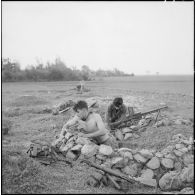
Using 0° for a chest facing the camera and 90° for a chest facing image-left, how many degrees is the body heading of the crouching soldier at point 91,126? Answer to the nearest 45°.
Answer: approximately 45°

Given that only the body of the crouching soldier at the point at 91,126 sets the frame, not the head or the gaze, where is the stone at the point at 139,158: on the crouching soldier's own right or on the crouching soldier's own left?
on the crouching soldier's own left

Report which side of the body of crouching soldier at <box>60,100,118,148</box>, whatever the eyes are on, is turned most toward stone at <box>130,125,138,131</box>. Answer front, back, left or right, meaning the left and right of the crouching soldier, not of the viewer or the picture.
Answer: back

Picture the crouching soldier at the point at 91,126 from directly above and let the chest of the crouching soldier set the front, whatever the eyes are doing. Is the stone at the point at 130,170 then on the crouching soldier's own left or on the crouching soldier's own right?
on the crouching soldier's own left

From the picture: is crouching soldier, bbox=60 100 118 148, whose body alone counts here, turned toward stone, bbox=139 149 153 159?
no

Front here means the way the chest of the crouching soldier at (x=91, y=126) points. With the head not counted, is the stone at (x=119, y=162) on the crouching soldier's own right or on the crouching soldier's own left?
on the crouching soldier's own left

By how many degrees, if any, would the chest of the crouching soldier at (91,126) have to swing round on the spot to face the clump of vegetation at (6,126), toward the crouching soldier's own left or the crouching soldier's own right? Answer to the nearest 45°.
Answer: approximately 45° to the crouching soldier's own right

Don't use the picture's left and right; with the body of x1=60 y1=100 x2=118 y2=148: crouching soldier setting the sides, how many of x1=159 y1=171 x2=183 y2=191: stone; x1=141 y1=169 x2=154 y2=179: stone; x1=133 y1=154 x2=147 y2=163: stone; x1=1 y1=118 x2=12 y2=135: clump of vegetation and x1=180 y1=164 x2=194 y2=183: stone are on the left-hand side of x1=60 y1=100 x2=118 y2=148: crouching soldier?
4

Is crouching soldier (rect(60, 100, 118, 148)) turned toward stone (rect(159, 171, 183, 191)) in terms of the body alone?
no

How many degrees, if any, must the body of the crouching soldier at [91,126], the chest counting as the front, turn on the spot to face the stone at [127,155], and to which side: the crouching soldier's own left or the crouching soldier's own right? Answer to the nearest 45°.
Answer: approximately 90° to the crouching soldier's own left

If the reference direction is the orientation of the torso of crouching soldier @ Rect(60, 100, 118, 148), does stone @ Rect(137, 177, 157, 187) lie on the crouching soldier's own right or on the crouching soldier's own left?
on the crouching soldier's own left
